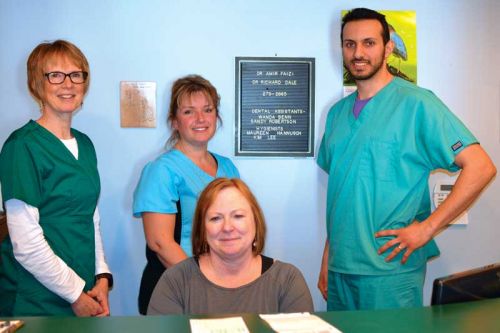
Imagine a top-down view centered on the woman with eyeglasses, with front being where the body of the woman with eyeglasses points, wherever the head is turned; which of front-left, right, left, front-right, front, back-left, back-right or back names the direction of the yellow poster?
front-left

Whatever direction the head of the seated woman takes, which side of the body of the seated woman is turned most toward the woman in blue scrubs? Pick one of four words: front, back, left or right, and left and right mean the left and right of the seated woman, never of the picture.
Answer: back

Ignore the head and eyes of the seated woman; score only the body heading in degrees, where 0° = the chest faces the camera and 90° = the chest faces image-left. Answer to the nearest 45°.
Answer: approximately 0°

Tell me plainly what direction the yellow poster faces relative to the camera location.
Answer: facing the viewer

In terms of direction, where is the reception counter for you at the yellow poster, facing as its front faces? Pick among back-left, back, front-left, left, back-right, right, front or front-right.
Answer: front

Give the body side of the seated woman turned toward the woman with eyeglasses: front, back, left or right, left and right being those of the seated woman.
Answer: right

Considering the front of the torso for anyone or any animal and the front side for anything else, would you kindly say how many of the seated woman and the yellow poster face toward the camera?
2

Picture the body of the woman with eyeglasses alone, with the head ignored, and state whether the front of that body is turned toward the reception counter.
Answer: yes

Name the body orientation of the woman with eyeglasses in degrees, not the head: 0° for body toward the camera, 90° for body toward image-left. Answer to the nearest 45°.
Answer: approximately 315°

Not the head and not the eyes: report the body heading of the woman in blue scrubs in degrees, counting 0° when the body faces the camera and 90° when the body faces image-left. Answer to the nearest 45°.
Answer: approximately 315°
